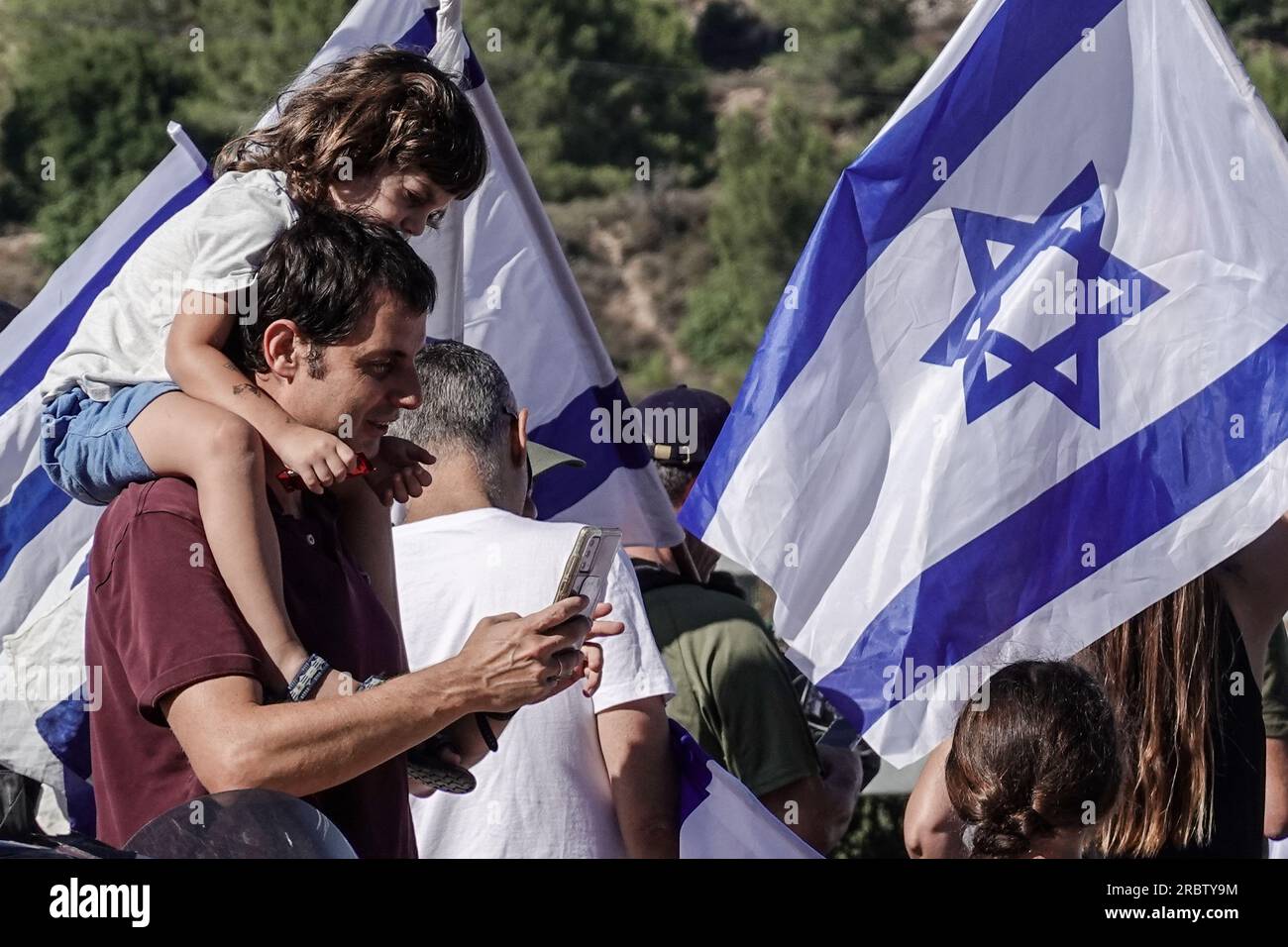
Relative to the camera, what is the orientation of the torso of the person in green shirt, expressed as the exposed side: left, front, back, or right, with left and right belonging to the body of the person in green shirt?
back

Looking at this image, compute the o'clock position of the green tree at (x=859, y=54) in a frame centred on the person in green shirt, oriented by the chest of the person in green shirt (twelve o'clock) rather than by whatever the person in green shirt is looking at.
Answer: The green tree is roughly at 12 o'clock from the person in green shirt.

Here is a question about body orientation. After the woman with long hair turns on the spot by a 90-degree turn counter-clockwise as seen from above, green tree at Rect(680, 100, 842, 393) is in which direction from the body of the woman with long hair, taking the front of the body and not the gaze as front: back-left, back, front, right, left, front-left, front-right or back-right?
right

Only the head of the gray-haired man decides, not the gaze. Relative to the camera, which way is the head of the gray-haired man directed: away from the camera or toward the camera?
away from the camera

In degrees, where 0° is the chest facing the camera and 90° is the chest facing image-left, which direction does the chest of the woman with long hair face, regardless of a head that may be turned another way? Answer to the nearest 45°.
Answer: approximately 180°

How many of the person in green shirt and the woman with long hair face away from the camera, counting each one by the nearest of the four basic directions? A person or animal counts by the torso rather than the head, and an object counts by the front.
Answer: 2

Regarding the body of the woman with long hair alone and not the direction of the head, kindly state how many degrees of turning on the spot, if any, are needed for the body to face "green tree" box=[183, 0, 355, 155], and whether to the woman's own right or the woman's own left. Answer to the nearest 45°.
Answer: approximately 45° to the woman's own left

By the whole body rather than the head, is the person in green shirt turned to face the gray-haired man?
no

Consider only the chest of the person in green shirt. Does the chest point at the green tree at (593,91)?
yes

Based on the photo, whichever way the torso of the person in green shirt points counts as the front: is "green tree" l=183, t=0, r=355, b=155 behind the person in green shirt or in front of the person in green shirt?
in front

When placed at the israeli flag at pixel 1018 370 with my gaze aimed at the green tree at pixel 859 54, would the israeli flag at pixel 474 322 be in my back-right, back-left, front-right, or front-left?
front-left

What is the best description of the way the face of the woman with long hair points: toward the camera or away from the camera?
away from the camera

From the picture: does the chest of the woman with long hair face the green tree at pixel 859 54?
yes

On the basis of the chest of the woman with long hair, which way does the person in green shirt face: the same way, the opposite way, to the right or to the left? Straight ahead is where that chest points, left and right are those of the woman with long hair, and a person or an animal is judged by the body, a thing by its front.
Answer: the same way
